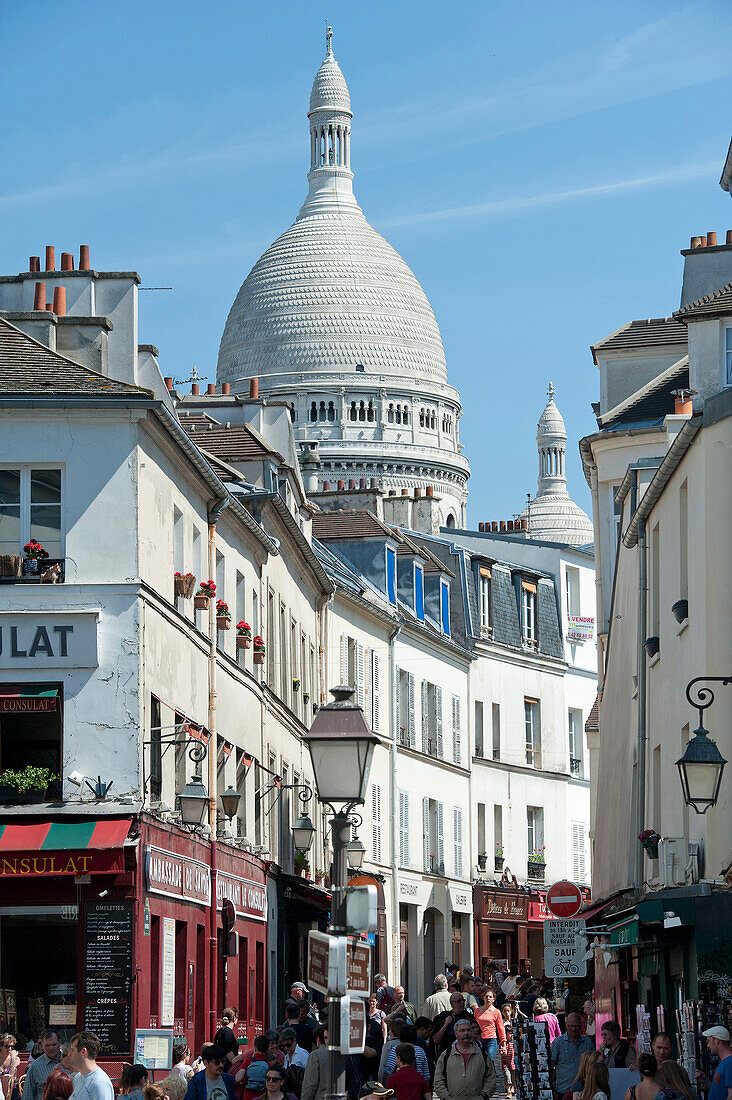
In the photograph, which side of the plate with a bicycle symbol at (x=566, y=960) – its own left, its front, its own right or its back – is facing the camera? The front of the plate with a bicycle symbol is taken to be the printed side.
front

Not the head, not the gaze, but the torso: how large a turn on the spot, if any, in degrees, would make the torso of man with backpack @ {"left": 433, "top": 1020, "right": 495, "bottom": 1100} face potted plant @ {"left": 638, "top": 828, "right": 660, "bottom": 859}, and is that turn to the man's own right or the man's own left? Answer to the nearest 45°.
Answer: approximately 180°

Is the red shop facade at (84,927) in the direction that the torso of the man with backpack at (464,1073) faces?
no

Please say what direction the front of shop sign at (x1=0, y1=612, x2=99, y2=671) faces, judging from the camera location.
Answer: facing the viewer

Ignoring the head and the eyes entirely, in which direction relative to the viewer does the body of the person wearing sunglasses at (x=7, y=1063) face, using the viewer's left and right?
facing the viewer and to the right of the viewer

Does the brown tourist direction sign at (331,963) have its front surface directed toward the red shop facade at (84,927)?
no

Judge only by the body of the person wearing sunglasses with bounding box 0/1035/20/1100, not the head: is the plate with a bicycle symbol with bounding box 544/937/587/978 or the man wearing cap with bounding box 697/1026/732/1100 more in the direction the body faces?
the man wearing cap

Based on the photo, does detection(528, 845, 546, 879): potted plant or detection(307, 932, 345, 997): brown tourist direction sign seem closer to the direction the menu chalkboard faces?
the brown tourist direction sign

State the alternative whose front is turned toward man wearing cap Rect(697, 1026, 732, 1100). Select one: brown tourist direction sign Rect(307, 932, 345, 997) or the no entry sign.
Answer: the no entry sign

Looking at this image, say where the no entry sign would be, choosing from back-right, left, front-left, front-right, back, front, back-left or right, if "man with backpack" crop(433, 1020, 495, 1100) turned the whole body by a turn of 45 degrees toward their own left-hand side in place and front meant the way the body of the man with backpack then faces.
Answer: back-left

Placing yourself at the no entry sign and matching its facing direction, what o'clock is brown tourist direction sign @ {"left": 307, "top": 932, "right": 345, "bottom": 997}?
The brown tourist direction sign is roughly at 12 o'clock from the no entry sign.

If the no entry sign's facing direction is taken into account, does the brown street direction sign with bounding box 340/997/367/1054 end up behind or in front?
in front

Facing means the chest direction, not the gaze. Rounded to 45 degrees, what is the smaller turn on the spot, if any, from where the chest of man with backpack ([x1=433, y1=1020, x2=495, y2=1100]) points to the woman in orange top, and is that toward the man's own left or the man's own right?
approximately 180°

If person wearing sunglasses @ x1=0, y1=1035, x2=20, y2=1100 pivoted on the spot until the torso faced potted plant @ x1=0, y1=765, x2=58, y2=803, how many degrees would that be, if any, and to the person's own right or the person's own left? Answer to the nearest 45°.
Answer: approximately 135° to the person's own left
